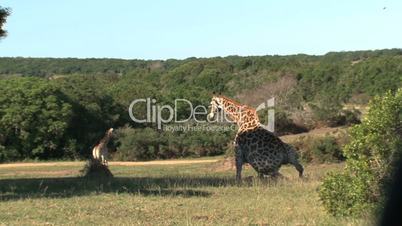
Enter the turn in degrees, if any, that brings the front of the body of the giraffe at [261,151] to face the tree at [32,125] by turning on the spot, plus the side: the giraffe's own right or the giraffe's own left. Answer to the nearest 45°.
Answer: approximately 45° to the giraffe's own right

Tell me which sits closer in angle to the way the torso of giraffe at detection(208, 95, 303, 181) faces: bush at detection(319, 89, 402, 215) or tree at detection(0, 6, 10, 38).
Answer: the tree

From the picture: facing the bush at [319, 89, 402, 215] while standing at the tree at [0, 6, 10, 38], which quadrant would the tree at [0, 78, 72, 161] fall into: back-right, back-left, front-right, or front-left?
back-left

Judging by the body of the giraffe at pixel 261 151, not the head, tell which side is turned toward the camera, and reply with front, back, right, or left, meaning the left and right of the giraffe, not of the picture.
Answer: left

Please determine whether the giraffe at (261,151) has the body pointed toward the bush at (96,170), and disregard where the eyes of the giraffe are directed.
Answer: yes

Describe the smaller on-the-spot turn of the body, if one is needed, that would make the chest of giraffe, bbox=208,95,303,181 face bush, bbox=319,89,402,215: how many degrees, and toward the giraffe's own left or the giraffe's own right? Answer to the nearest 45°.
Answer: approximately 90° to the giraffe's own left
